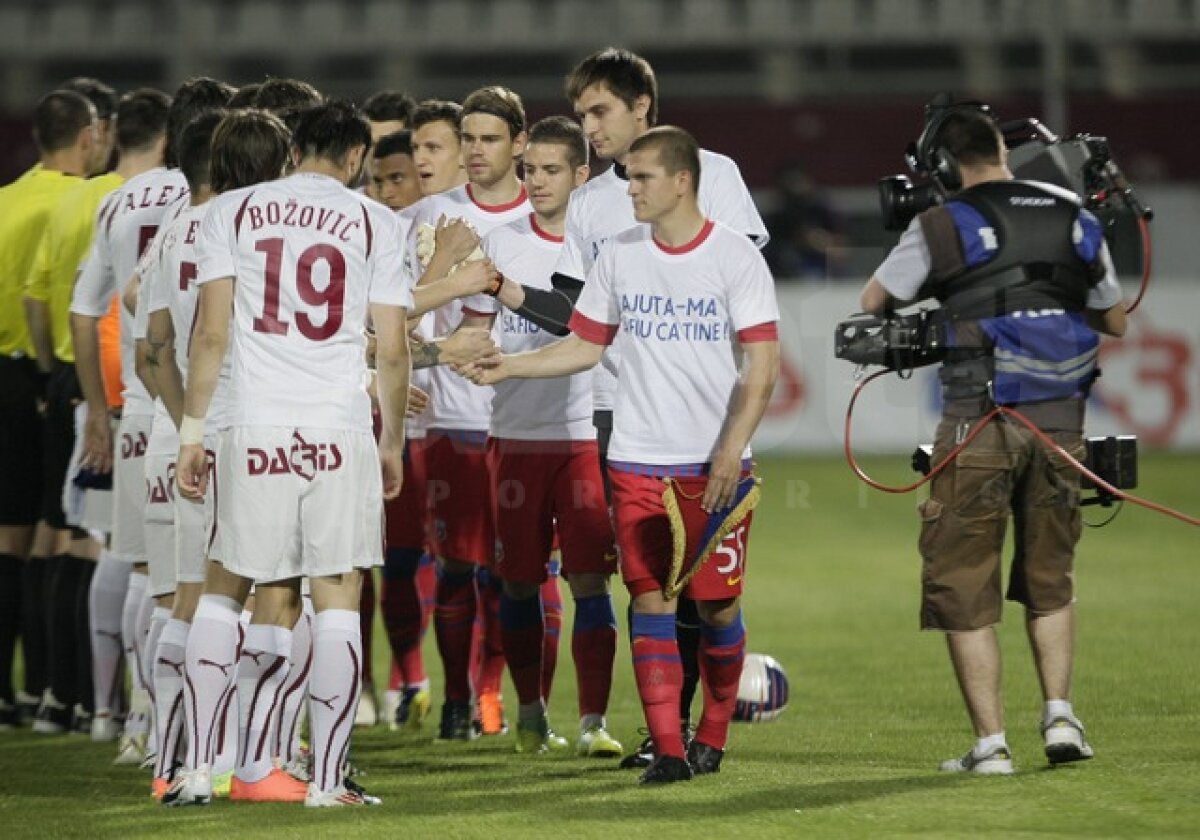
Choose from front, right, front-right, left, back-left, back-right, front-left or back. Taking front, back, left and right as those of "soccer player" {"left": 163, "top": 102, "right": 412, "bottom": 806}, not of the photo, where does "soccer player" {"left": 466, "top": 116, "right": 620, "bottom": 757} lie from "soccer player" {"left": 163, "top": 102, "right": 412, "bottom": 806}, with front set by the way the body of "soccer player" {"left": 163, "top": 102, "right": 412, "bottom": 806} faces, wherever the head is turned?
front-right

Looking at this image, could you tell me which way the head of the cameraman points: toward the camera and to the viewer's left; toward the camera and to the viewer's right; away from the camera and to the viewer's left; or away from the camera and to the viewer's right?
away from the camera and to the viewer's left

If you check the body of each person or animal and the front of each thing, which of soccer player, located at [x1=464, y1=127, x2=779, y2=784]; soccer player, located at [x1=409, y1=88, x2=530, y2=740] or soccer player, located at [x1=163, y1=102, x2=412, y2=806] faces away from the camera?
soccer player, located at [x1=163, y1=102, x2=412, y2=806]

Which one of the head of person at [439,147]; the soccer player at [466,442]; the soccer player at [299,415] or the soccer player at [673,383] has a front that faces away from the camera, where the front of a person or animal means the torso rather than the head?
the soccer player at [299,415]

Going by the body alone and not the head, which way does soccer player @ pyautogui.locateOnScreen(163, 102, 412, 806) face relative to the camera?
away from the camera

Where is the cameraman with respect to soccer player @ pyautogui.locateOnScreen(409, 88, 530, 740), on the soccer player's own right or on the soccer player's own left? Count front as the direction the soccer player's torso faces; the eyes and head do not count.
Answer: on the soccer player's own left

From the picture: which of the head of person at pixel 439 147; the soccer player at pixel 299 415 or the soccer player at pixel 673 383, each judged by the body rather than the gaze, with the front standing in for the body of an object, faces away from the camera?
the soccer player at pixel 299 415

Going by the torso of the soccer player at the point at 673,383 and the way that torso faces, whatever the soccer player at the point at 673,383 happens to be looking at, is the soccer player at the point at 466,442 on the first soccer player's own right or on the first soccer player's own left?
on the first soccer player's own right
